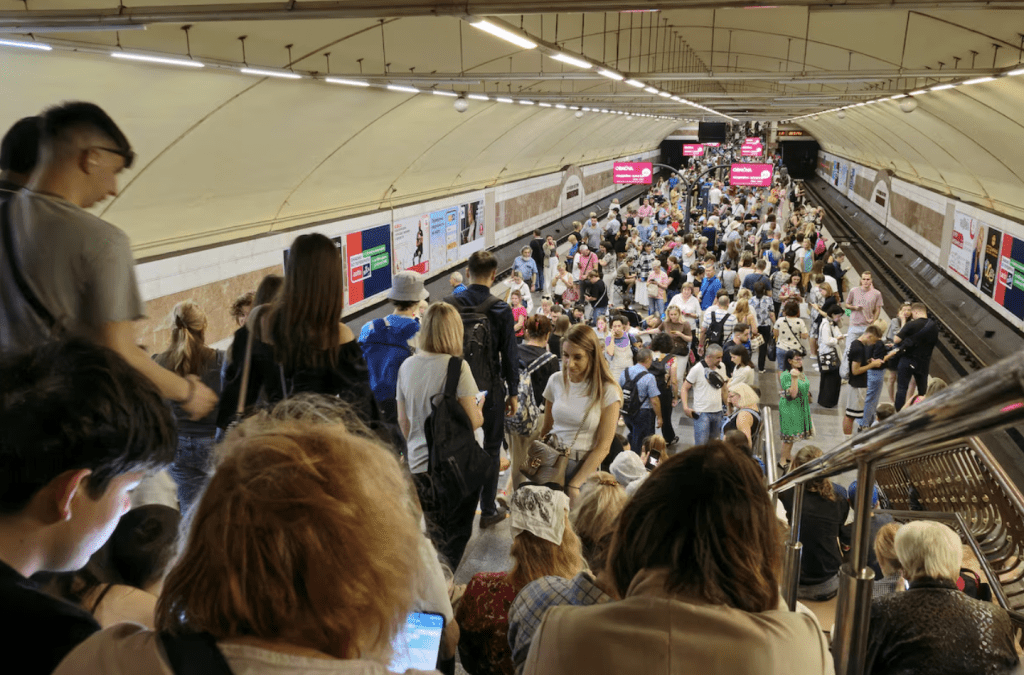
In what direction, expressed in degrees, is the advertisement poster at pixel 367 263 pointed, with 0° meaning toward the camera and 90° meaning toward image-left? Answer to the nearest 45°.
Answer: approximately 315°

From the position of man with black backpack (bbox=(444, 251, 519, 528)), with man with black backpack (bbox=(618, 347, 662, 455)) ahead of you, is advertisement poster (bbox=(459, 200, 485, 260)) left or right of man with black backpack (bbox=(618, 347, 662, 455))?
left

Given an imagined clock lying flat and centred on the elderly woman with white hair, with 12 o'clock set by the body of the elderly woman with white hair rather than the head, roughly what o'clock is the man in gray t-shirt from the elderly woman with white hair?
The man in gray t-shirt is roughly at 8 o'clock from the elderly woman with white hair.

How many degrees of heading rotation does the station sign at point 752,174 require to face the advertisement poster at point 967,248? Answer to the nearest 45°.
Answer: approximately 45° to its left

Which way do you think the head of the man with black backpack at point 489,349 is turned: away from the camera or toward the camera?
away from the camera

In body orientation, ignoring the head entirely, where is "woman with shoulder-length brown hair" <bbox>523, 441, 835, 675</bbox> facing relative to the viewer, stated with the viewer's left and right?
facing away from the viewer

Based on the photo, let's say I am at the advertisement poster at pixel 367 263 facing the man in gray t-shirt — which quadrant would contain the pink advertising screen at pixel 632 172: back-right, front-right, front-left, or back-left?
back-left

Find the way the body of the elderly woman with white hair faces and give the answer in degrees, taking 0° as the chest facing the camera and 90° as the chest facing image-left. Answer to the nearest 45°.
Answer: approximately 180°

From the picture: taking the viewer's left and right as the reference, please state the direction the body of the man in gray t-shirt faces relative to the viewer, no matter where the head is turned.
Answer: facing away from the viewer and to the right of the viewer

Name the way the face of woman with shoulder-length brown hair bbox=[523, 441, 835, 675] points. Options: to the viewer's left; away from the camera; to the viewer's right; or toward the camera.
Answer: away from the camera

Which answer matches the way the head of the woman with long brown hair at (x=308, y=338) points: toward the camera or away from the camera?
away from the camera
